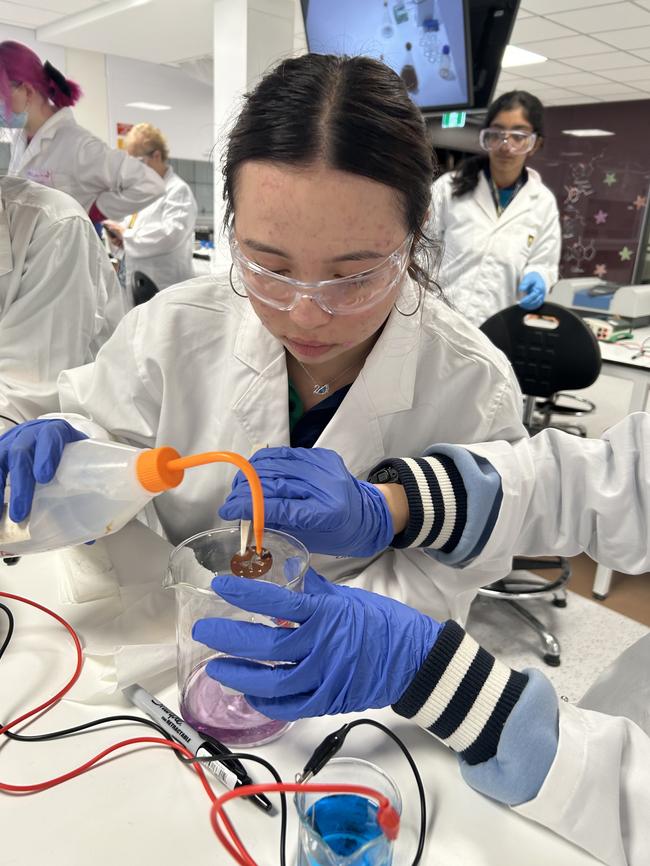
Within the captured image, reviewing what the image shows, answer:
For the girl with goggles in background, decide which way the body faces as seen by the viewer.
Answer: toward the camera

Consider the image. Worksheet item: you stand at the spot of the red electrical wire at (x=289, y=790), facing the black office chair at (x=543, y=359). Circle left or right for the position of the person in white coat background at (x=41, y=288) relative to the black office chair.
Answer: left

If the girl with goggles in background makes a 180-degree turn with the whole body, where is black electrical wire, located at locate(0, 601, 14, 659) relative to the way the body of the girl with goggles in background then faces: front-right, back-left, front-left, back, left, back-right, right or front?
back

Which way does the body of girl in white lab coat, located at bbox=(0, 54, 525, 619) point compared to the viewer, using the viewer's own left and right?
facing the viewer

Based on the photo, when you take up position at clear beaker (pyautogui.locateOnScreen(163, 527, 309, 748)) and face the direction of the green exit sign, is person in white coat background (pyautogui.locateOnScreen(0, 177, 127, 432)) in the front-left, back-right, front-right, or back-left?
front-left

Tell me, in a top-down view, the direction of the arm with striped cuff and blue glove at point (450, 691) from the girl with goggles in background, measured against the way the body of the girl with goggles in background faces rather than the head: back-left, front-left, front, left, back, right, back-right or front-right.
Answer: front

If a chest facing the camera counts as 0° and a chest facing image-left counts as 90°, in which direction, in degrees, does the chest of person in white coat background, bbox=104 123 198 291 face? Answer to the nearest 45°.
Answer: approximately 90°

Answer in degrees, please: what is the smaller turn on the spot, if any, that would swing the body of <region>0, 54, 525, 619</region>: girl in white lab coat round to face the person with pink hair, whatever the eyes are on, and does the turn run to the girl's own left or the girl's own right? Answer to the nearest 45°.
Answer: approximately 135° to the girl's own right

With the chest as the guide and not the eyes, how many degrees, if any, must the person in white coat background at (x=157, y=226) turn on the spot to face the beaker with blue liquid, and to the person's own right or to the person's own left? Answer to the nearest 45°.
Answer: approximately 90° to the person's own left

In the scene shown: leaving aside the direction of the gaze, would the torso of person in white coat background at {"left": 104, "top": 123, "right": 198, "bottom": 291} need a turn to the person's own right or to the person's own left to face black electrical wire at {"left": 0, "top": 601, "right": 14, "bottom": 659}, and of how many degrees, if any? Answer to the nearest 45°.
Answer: approximately 90° to the person's own left
